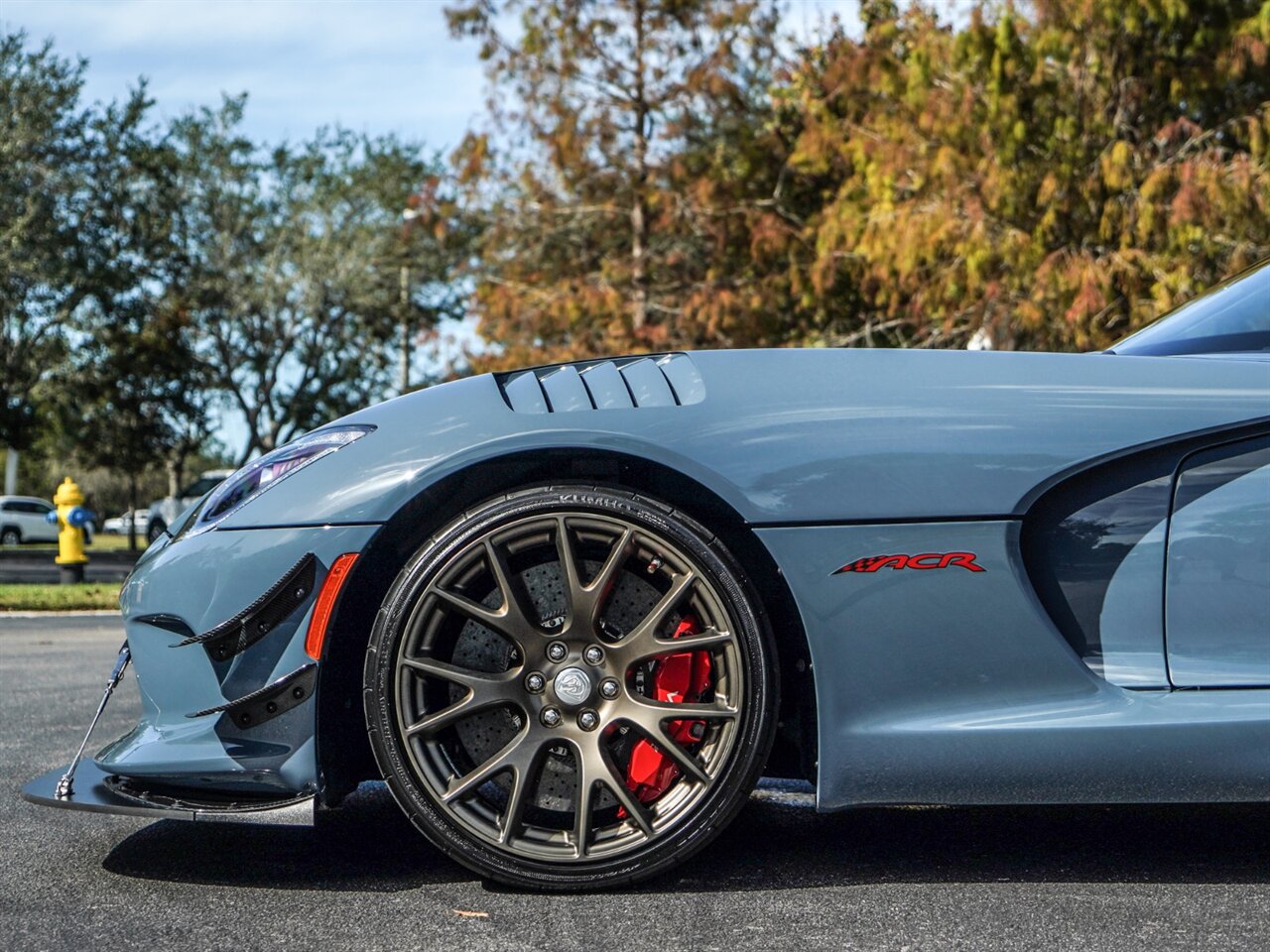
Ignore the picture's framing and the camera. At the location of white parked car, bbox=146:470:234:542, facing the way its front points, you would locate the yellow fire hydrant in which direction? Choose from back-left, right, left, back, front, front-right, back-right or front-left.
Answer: left

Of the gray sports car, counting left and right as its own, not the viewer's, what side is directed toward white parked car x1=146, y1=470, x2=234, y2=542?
right

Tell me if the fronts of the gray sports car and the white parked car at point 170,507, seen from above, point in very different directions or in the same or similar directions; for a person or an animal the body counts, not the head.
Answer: same or similar directions

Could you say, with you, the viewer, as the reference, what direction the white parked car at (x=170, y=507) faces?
facing to the left of the viewer

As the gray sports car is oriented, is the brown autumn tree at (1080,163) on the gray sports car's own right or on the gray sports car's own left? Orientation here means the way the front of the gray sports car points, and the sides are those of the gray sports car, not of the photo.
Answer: on the gray sports car's own right

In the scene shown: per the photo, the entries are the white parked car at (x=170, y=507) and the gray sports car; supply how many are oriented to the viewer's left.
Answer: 2

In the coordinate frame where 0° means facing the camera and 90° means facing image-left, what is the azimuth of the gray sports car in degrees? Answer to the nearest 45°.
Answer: approximately 90°

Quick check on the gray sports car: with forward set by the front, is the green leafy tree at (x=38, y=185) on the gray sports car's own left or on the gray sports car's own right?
on the gray sports car's own right

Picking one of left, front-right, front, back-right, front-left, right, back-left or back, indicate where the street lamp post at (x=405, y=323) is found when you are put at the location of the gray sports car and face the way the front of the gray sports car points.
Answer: right

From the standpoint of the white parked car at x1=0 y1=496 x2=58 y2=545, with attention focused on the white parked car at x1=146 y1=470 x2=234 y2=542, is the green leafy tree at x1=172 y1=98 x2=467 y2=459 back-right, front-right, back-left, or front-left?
front-left
